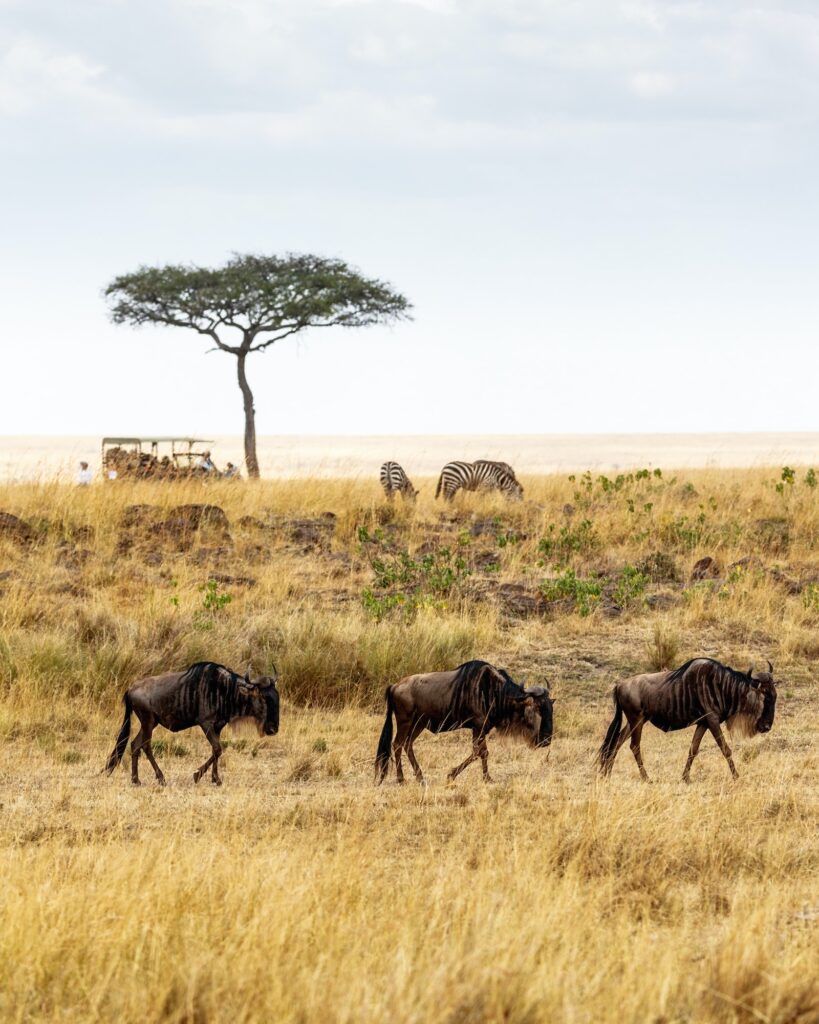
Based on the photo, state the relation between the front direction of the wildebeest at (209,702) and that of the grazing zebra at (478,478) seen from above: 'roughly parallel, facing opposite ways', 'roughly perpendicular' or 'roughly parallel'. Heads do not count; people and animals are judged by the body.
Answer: roughly parallel

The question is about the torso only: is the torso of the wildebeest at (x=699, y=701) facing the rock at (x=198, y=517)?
no

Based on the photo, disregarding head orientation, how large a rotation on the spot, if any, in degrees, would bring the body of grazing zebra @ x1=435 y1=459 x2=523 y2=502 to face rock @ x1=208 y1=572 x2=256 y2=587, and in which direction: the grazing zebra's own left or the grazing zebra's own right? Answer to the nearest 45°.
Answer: approximately 90° to the grazing zebra's own right

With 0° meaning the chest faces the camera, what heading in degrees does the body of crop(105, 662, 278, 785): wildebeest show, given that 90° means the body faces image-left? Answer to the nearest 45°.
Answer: approximately 270°

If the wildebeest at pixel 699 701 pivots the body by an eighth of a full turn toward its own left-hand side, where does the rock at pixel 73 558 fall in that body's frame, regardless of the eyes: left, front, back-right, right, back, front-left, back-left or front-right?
left

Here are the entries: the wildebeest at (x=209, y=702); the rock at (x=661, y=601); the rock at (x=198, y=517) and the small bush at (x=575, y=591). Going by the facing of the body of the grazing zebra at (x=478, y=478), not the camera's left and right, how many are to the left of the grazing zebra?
0

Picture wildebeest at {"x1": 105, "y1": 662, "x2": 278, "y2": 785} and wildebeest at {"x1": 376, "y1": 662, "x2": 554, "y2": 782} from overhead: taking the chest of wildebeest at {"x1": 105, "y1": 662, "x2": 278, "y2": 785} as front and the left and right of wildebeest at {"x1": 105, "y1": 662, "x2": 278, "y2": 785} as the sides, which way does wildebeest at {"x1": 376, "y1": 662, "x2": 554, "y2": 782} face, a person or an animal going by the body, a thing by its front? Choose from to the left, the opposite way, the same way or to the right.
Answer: the same way

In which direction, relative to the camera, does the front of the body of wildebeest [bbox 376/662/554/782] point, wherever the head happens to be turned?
to the viewer's right

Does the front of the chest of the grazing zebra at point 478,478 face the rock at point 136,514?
no

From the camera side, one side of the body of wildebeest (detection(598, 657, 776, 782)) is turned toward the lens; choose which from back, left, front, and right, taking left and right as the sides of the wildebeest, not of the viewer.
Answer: right

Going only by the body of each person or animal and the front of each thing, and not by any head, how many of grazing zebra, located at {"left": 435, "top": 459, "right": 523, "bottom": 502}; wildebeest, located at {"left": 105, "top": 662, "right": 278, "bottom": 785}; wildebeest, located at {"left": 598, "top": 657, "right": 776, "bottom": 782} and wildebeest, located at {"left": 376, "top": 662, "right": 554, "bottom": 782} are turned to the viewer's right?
4

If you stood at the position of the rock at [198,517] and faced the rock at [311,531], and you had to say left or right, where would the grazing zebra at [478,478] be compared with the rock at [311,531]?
left

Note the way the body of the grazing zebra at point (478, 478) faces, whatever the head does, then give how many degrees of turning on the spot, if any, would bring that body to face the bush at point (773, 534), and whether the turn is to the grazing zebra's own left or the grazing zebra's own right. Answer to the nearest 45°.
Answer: approximately 45° to the grazing zebra's own right

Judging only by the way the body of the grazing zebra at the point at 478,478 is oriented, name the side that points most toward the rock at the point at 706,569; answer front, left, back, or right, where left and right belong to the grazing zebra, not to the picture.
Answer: right

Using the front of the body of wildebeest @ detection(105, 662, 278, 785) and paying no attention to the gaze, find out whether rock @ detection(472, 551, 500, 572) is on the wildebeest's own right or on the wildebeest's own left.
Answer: on the wildebeest's own left

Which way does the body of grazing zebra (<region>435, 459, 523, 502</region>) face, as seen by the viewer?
to the viewer's right

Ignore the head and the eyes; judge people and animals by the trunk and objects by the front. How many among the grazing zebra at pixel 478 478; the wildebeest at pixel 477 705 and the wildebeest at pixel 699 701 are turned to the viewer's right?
3

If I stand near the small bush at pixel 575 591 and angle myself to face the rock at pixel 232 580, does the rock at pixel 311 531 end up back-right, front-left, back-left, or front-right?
front-right

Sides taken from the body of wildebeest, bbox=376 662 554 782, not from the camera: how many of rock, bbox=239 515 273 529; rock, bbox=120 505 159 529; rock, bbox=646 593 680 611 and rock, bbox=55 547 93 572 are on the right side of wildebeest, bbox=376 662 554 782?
0
